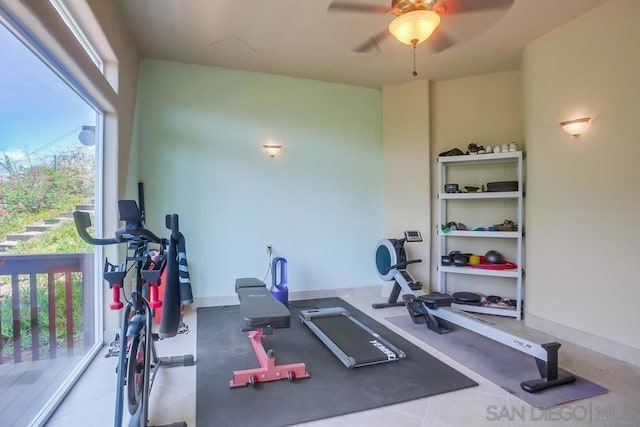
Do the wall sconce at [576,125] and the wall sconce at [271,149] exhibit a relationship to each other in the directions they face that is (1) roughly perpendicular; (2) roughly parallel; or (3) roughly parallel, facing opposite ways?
roughly perpendicular

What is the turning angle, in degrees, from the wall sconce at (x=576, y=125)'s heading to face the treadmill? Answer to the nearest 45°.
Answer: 0° — it already faces it

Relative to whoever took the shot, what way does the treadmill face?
facing away from the viewer and to the left of the viewer

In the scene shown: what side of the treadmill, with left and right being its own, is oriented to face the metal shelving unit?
right

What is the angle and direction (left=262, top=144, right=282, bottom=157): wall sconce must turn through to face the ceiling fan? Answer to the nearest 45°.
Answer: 0° — it already faces it

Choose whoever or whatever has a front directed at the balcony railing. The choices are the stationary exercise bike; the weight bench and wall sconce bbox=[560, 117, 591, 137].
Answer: the wall sconce

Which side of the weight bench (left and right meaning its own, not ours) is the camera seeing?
back

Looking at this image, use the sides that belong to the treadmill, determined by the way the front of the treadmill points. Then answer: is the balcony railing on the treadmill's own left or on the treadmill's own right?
on the treadmill's own left

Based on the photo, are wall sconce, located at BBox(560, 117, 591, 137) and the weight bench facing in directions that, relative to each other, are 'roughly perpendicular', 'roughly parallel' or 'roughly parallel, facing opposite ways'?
roughly perpendicular
